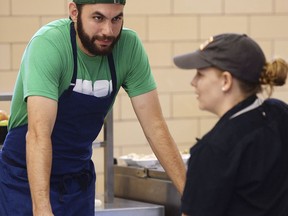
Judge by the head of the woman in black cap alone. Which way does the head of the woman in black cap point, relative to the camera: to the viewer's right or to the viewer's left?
to the viewer's left

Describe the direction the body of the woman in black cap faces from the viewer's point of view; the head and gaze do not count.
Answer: to the viewer's left
